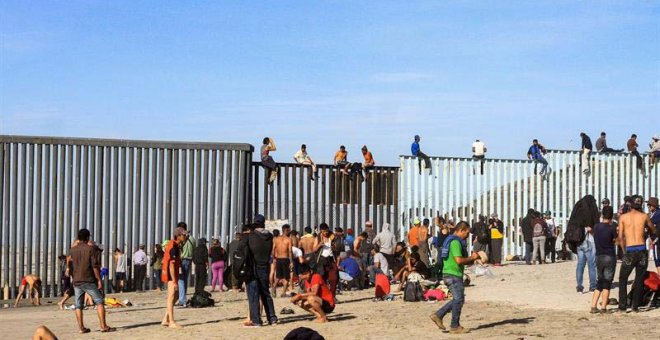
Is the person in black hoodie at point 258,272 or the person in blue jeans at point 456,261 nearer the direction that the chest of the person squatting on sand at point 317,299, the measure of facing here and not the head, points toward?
the person in black hoodie

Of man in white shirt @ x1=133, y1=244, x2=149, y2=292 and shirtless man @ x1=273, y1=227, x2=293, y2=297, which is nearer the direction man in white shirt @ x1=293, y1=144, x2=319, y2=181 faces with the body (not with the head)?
the shirtless man

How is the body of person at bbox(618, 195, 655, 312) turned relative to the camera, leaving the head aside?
away from the camera

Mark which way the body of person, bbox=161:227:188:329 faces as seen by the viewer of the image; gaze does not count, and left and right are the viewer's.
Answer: facing to the right of the viewer

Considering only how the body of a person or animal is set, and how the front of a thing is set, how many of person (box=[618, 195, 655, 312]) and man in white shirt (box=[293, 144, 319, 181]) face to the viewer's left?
0

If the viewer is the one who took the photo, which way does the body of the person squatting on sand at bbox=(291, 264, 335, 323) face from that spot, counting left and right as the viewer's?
facing to the left of the viewer

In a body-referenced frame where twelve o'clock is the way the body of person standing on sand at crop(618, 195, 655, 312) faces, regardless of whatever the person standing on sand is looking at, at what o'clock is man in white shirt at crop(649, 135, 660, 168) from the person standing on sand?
The man in white shirt is roughly at 12 o'clock from the person standing on sand.

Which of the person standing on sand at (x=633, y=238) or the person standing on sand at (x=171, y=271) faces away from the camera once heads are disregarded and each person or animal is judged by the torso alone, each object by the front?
the person standing on sand at (x=633, y=238)

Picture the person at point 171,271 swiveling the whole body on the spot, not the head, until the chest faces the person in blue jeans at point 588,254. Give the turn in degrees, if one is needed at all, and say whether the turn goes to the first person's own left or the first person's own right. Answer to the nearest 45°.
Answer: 0° — they already face them
